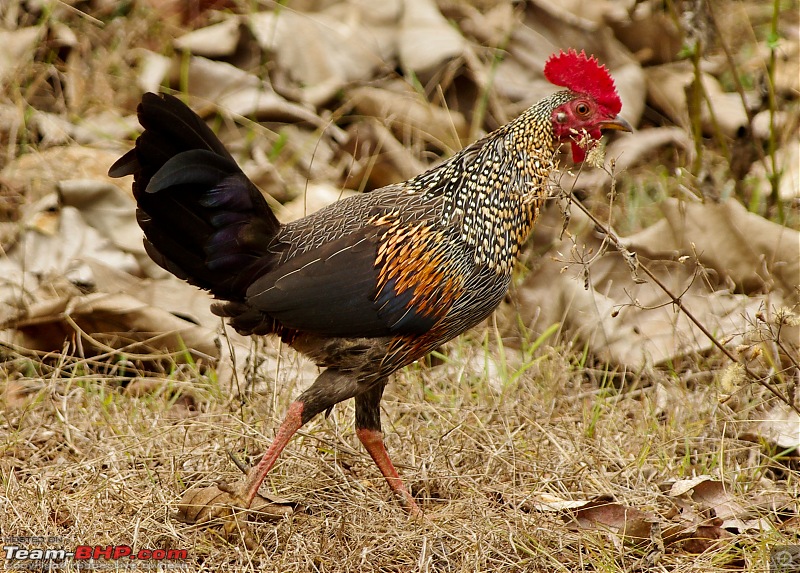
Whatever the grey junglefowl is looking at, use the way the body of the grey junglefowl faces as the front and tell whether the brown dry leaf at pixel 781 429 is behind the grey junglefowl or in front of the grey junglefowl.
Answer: in front

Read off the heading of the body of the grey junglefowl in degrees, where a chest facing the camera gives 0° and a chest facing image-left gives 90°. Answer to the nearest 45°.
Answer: approximately 270°

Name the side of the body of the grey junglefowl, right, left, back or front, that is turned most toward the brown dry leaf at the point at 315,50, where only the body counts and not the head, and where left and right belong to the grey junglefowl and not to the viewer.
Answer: left

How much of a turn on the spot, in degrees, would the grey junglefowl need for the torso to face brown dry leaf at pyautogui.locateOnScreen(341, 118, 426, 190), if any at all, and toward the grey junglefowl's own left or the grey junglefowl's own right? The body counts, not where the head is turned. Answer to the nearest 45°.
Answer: approximately 90° to the grey junglefowl's own left

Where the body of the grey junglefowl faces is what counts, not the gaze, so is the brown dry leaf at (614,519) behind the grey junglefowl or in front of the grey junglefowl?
in front

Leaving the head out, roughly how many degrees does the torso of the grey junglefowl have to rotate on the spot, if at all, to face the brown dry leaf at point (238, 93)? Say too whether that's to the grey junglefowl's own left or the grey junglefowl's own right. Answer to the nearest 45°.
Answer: approximately 90° to the grey junglefowl's own left

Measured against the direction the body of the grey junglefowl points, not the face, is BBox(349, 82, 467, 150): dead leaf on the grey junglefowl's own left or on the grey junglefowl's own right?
on the grey junglefowl's own left

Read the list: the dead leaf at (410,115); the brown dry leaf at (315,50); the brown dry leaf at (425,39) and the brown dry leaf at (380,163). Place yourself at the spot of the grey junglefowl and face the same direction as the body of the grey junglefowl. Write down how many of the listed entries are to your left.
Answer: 4

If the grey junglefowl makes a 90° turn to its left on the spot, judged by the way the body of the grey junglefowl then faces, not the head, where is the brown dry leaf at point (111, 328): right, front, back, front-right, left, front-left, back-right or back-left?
front-left

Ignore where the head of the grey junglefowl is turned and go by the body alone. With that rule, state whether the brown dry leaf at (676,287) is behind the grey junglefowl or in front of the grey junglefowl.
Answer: in front
